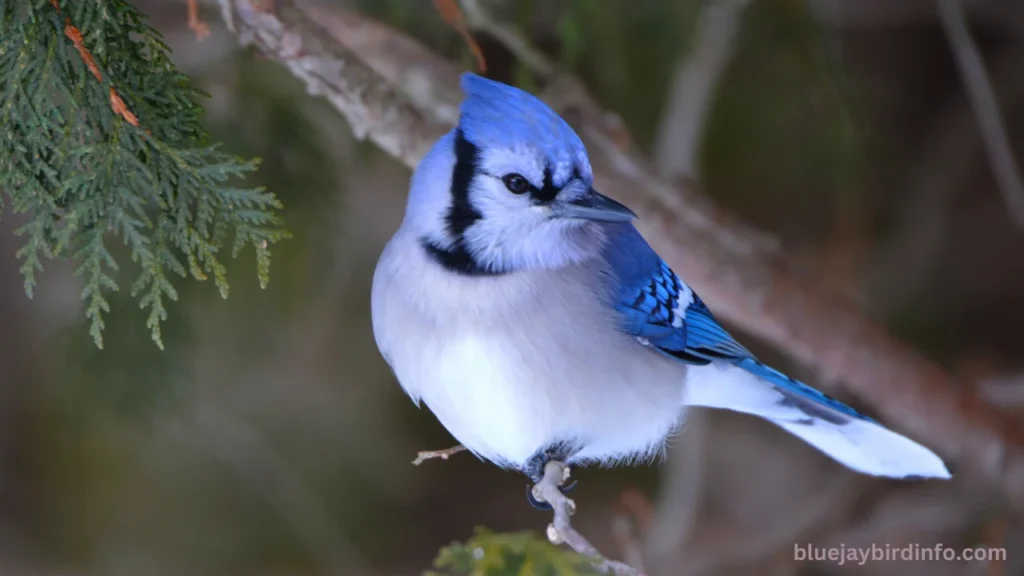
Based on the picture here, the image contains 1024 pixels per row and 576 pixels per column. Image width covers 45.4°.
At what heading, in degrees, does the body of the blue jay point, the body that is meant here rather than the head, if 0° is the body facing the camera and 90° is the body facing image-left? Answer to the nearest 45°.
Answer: approximately 45°
